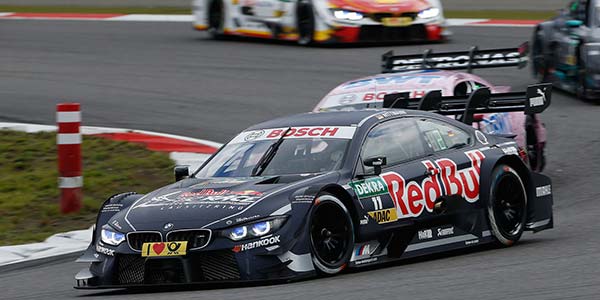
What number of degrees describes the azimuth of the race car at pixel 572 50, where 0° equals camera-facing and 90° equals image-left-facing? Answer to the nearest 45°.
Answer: approximately 45°

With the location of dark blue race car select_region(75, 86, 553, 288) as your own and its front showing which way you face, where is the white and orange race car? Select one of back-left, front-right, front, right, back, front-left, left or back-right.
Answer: back-right

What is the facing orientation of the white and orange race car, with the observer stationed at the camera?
facing the viewer and to the right of the viewer

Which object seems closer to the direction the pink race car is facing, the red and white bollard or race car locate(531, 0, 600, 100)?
the red and white bollard

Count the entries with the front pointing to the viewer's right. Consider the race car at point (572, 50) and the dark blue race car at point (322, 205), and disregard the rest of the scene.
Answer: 0

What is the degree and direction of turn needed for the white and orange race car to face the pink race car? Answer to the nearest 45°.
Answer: approximately 45° to its right

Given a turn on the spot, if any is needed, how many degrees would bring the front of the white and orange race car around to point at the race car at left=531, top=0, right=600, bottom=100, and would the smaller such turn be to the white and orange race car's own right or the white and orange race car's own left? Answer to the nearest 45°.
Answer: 0° — it already faces it

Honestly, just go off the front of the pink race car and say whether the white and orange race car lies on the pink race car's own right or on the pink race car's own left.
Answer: on the pink race car's own right

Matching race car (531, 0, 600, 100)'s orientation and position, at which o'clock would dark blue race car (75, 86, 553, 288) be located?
The dark blue race car is roughly at 11 o'clock from the race car.

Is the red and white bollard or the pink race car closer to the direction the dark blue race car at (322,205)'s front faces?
the red and white bollard

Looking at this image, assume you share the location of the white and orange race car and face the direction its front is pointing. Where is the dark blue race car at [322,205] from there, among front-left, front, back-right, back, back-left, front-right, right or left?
front-right

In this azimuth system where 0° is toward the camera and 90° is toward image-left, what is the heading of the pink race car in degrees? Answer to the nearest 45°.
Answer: approximately 45°

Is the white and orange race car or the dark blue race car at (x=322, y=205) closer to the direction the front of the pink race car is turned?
the dark blue race car
